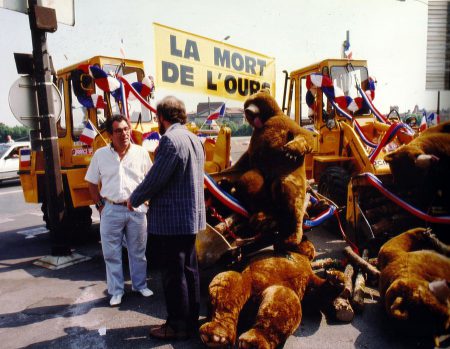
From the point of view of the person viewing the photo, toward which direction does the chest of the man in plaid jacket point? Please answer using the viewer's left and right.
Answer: facing away from the viewer and to the left of the viewer

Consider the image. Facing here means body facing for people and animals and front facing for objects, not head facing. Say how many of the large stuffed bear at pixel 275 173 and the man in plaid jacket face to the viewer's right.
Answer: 0

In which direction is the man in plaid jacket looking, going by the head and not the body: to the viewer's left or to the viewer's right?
to the viewer's left

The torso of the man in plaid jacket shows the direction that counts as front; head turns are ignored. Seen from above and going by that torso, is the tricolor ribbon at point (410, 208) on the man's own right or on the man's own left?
on the man's own right

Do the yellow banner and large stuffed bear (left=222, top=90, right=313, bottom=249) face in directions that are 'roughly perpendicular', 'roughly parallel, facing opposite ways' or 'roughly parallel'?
roughly perpendicular

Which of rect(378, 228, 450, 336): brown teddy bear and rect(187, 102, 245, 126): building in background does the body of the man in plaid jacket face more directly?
the building in background

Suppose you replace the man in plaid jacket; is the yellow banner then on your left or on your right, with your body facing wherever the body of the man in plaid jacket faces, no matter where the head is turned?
on your right

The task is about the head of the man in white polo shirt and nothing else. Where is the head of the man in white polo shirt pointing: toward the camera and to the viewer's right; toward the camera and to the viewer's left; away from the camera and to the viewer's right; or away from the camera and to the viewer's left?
toward the camera and to the viewer's right

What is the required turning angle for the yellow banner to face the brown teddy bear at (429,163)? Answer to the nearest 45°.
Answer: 0° — it already faces it
